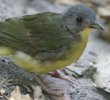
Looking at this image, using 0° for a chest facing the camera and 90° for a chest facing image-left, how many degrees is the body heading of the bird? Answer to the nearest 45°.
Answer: approximately 270°
